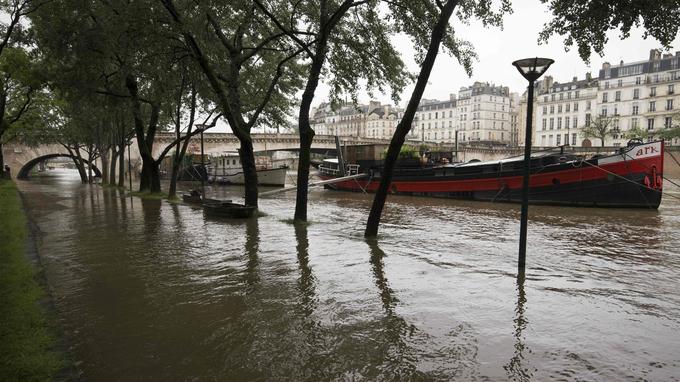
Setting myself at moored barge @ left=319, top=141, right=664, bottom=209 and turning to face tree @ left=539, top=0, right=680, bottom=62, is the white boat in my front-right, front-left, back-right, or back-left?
back-right

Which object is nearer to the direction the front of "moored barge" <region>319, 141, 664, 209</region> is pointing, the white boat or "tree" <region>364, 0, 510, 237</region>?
the tree

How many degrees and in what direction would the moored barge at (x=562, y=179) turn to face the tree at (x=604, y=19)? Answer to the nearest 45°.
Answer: approximately 45° to its right

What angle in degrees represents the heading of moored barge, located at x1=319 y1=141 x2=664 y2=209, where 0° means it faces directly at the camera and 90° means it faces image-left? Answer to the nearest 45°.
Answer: approximately 315°

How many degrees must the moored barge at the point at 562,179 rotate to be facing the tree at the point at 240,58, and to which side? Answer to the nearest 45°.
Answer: approximately 90° to its right

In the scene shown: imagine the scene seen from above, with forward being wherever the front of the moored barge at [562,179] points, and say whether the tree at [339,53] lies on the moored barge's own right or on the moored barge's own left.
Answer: on the moored barge's own right

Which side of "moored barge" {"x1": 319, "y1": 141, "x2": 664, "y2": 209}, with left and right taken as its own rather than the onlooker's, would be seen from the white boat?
back

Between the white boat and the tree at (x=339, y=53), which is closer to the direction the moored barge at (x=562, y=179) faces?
the tree
